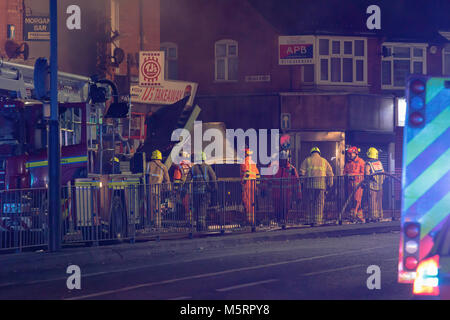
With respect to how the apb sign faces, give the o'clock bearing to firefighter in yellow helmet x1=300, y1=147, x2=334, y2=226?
The firefighter in yellow helmet is roughly at 12 o'clock from the apb sign.

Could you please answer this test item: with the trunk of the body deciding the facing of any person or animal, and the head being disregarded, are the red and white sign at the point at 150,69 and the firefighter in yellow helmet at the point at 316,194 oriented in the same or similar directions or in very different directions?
very different directions

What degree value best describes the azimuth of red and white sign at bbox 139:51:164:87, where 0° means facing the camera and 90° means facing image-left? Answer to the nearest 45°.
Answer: approximately 0°

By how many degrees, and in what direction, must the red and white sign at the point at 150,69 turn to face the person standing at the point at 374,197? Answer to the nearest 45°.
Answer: approximately 45° to its left

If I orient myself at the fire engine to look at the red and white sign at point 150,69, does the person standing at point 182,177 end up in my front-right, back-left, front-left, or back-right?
front-right

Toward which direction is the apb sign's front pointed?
toward the camera

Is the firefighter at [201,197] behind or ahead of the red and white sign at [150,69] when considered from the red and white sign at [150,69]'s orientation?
ahead

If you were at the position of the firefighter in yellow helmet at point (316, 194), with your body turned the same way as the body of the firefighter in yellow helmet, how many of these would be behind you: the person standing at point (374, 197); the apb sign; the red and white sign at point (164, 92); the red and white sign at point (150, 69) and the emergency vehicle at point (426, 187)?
1

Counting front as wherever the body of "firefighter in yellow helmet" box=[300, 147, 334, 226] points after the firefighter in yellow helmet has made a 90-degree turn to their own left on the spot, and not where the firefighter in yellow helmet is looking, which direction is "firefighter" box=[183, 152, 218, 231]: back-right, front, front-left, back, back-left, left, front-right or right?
front-left

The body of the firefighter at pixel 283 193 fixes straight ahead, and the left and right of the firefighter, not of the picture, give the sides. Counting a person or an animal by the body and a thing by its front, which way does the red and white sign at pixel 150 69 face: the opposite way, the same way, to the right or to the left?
the opposite way

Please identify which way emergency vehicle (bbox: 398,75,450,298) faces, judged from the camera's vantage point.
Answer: facing away from the viewer

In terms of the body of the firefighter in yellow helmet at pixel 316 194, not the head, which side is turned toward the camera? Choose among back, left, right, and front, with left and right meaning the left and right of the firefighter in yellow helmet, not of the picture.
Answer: back

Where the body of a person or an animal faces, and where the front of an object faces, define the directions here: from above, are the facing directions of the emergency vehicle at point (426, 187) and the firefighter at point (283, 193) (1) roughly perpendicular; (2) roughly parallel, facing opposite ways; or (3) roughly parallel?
roughly parallel

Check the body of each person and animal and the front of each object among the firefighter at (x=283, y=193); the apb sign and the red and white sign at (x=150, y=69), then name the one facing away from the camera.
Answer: the firefighter

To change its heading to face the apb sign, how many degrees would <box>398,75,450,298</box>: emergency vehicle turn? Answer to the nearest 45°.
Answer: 0° — it already faces it
